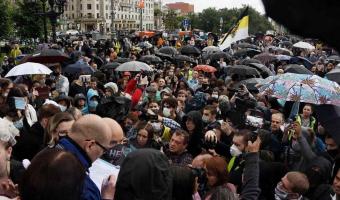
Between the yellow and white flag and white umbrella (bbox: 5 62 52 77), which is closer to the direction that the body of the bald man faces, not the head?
the yellow and white flag

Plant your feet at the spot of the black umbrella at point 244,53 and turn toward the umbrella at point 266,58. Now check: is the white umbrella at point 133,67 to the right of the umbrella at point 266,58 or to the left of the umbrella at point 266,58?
right

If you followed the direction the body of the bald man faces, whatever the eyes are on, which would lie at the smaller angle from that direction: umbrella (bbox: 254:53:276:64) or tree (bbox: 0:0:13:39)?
the umbrella
